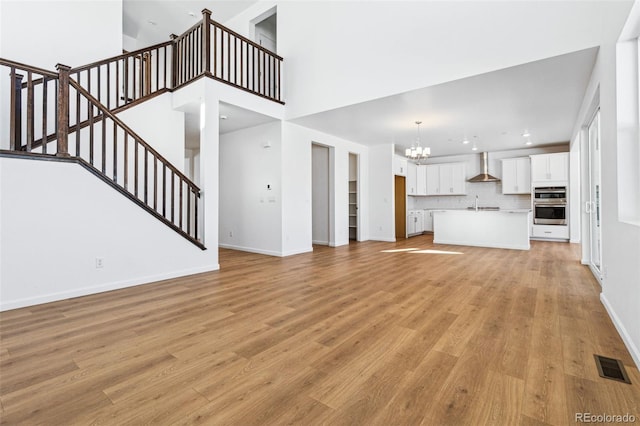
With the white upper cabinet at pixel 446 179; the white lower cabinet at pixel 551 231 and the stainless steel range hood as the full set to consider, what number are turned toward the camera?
3

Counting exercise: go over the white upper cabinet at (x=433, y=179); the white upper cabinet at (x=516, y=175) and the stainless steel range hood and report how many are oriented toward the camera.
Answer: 3

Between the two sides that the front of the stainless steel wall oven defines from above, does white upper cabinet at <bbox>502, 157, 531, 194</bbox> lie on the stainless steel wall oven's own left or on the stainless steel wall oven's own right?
on the stainless steel wall oven's own right

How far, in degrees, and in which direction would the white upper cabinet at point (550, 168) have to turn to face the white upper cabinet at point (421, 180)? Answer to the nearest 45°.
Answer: approximately 90° to its right

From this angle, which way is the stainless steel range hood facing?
toward the camera

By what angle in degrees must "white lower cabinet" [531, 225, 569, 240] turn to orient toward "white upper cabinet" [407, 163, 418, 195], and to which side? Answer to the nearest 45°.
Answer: approximately 90° to its right

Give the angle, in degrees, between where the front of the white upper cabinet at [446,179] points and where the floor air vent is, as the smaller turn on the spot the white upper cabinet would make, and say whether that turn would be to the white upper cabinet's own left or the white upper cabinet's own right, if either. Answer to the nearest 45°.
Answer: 0° — it already faces it

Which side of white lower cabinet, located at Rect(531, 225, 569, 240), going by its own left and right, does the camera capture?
front

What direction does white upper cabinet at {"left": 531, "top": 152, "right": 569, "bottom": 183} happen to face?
toward the camera

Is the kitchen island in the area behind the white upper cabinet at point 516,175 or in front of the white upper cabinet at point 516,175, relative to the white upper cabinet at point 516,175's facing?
in front
